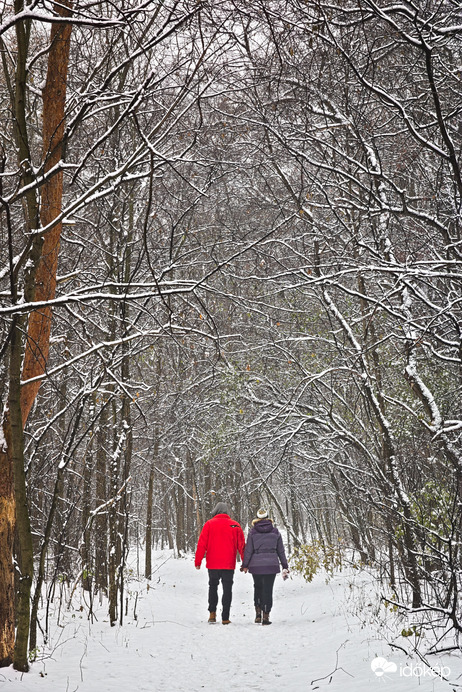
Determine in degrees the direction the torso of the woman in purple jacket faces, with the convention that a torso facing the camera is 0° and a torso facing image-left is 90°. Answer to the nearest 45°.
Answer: approximately 180°

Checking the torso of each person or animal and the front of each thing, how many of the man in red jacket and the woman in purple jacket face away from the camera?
2

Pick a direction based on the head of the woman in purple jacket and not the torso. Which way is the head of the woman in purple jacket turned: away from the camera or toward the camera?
away from the camera

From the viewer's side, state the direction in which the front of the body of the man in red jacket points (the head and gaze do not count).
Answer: away from the camera

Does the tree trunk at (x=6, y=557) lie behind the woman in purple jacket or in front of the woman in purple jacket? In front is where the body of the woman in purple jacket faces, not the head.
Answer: behind
